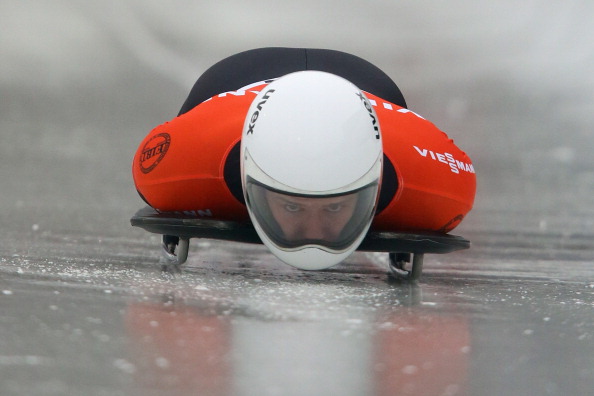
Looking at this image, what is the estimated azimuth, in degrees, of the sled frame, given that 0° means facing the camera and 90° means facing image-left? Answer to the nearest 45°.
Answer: approximately 0°
